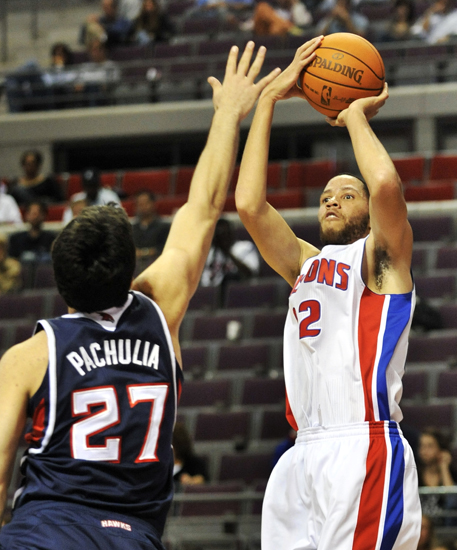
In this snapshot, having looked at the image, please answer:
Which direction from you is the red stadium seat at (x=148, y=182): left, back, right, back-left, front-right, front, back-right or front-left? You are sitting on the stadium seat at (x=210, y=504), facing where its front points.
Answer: back

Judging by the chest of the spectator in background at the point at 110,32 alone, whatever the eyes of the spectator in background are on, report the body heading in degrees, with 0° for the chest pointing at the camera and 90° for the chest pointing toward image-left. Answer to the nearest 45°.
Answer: approximately 0°

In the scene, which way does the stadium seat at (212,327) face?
toward the camera

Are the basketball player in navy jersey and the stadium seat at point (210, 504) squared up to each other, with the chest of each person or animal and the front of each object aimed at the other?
yes

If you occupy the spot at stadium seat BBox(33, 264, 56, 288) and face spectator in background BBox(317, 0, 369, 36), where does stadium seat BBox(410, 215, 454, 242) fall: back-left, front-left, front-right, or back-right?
front-right

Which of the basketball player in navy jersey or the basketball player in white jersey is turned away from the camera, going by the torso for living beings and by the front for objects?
the basketball player in navy jersey

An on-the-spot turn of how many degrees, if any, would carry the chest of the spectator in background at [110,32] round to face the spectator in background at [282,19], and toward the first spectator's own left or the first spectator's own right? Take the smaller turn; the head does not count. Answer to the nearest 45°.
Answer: approximately 45° to the first spectator's own left

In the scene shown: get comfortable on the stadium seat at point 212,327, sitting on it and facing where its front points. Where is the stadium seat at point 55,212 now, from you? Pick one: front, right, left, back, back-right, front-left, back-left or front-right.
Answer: back-right

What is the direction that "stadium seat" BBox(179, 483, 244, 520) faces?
toward the camera

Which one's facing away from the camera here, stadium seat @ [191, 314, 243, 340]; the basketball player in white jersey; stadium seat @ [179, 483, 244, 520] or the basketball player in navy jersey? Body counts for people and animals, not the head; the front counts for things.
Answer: the basketball player in navy jersey

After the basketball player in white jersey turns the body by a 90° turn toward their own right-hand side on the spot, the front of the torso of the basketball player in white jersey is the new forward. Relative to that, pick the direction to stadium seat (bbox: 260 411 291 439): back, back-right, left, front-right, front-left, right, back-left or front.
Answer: front-right

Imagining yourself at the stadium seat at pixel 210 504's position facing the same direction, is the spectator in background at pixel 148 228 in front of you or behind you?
behind

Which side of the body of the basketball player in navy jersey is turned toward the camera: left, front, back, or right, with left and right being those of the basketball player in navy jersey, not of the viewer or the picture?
back
